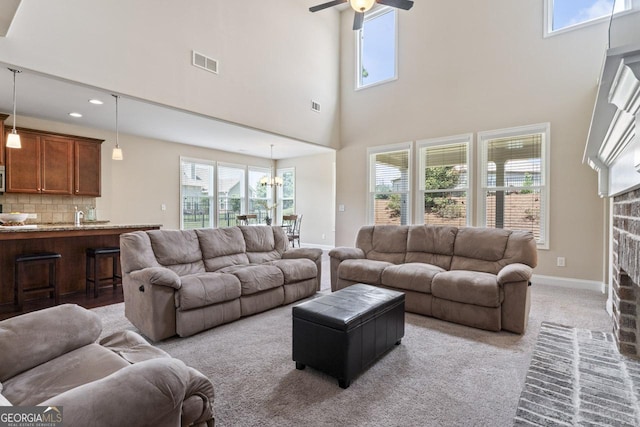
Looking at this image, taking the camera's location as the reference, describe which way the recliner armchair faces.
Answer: facing away from the viewer and to the right of the viewer

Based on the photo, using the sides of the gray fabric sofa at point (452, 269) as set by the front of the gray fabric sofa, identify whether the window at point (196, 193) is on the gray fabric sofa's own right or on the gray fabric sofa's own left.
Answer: on the gray fabric sofa's own right

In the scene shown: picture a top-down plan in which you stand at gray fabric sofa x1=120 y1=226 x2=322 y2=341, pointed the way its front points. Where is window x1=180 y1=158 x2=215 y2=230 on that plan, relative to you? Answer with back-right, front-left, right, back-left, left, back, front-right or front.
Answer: back-left

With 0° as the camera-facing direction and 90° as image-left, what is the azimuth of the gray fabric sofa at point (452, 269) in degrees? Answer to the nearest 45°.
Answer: approximately 45°

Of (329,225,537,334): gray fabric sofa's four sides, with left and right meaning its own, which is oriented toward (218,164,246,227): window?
right

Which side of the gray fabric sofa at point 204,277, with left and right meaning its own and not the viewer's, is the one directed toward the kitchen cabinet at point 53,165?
back

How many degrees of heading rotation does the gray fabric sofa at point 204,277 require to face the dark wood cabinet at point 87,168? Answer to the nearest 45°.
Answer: approximately 180°
